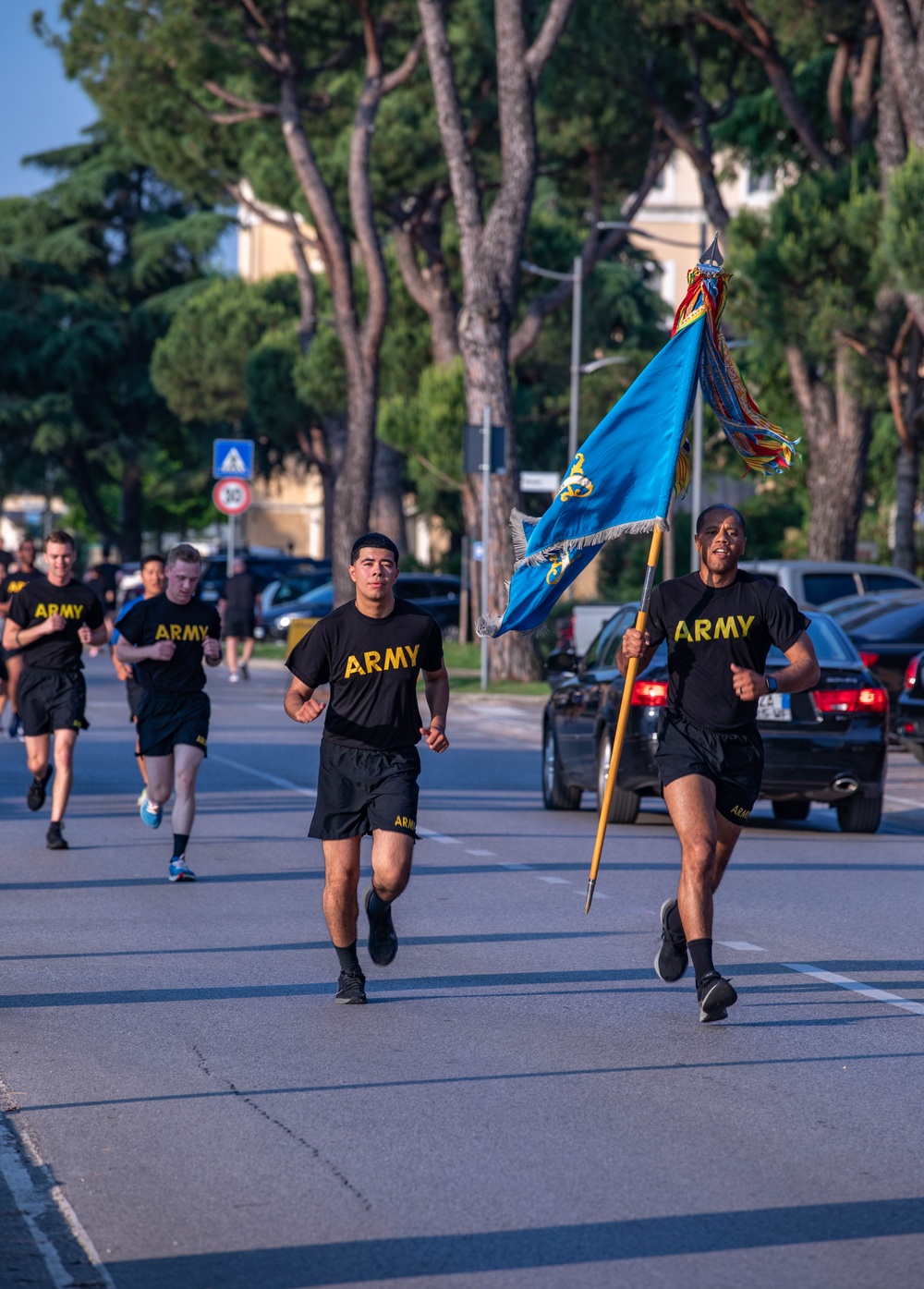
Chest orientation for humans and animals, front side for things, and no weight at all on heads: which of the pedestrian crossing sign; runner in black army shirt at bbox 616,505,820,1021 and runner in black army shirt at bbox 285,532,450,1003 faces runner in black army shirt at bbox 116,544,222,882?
the pedestrian crossing sign

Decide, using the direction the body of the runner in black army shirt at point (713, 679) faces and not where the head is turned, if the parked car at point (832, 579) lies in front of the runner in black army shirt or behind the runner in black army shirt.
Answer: behind

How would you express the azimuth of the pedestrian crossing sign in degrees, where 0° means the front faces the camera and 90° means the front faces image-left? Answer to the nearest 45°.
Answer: approximately 0°

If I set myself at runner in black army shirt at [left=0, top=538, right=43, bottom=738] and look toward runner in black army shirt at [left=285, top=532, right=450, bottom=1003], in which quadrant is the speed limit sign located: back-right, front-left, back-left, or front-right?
back-left

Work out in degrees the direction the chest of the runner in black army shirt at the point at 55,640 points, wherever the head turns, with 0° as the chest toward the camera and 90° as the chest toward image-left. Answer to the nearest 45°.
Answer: approximately 0°

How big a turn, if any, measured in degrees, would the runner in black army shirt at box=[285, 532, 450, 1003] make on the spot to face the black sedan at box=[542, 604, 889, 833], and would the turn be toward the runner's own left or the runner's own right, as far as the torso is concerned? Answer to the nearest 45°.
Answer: approximately 135° to the runner's own left

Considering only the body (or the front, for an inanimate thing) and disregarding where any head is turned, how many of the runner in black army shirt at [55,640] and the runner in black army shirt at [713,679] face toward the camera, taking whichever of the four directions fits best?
2

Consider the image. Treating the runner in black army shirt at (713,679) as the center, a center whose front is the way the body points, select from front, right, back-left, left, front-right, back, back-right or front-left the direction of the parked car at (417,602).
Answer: back

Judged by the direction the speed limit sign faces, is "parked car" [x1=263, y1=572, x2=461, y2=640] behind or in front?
behind

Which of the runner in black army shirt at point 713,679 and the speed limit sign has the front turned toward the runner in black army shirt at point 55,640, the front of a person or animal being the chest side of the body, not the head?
the speed limit sign

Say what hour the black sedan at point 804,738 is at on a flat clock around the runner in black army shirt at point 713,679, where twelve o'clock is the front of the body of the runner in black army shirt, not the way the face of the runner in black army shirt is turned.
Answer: The black sedan is roughly at 6 o'clock from the runner in black army shirt.
